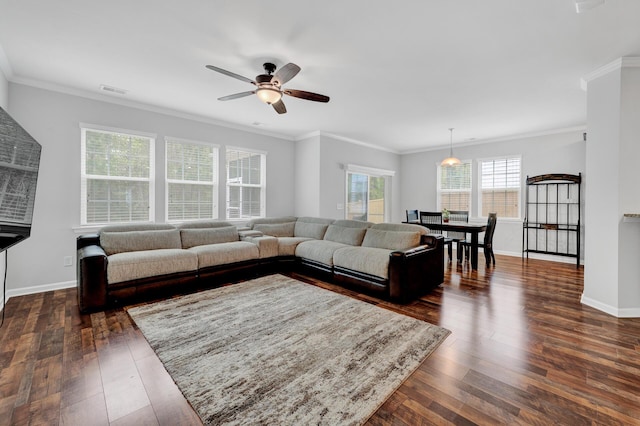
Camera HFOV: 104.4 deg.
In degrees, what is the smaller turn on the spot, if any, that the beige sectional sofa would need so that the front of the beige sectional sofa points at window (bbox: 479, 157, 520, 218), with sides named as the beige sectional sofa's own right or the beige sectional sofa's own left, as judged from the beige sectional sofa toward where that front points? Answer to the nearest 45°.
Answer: approximately 90° to the beige sectional sofa's own left

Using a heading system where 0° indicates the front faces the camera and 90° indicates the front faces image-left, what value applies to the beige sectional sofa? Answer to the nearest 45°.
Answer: approximately 0°

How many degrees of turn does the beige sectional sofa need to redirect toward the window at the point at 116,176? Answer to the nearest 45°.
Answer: approximately 135° to its right

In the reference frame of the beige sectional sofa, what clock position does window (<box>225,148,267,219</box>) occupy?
The window is roughly at 6 o'clock from the beige sectional sofa.

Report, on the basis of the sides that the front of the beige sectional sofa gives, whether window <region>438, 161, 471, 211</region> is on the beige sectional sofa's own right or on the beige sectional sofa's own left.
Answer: on the beige sectional sofa's own left

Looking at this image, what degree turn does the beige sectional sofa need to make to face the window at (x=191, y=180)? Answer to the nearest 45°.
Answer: approximately 135° to its right
